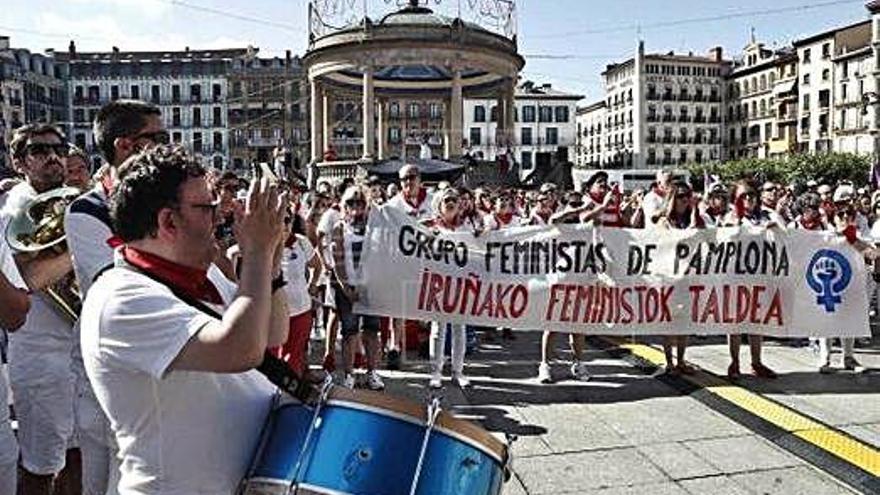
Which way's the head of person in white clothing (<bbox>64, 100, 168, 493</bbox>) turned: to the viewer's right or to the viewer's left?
to the viewer's right

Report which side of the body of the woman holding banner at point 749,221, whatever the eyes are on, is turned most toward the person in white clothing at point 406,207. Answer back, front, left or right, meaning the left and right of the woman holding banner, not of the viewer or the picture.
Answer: right

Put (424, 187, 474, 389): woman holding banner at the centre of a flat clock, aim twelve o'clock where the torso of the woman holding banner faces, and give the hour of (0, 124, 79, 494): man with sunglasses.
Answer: The man with sunglasses is roughly at 1 o'clock from the woman holding banner.

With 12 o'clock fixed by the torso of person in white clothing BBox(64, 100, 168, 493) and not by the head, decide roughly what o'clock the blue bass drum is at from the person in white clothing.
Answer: The blue bass drum is roughly at 2 o'clock from the person in white clothing.

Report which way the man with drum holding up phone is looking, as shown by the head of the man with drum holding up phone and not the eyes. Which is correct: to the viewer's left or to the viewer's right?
to the viewer's right

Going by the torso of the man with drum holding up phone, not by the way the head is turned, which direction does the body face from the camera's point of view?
to the viewer's right

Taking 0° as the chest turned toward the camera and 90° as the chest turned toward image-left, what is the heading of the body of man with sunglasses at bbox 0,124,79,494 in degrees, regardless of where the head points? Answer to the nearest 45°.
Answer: approximately 315°

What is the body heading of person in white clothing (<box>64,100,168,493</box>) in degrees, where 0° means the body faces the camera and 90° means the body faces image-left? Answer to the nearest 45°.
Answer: approximately 270°

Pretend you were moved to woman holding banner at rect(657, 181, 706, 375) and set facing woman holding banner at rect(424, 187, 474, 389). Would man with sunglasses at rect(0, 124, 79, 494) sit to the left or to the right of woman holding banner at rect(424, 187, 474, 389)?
left
